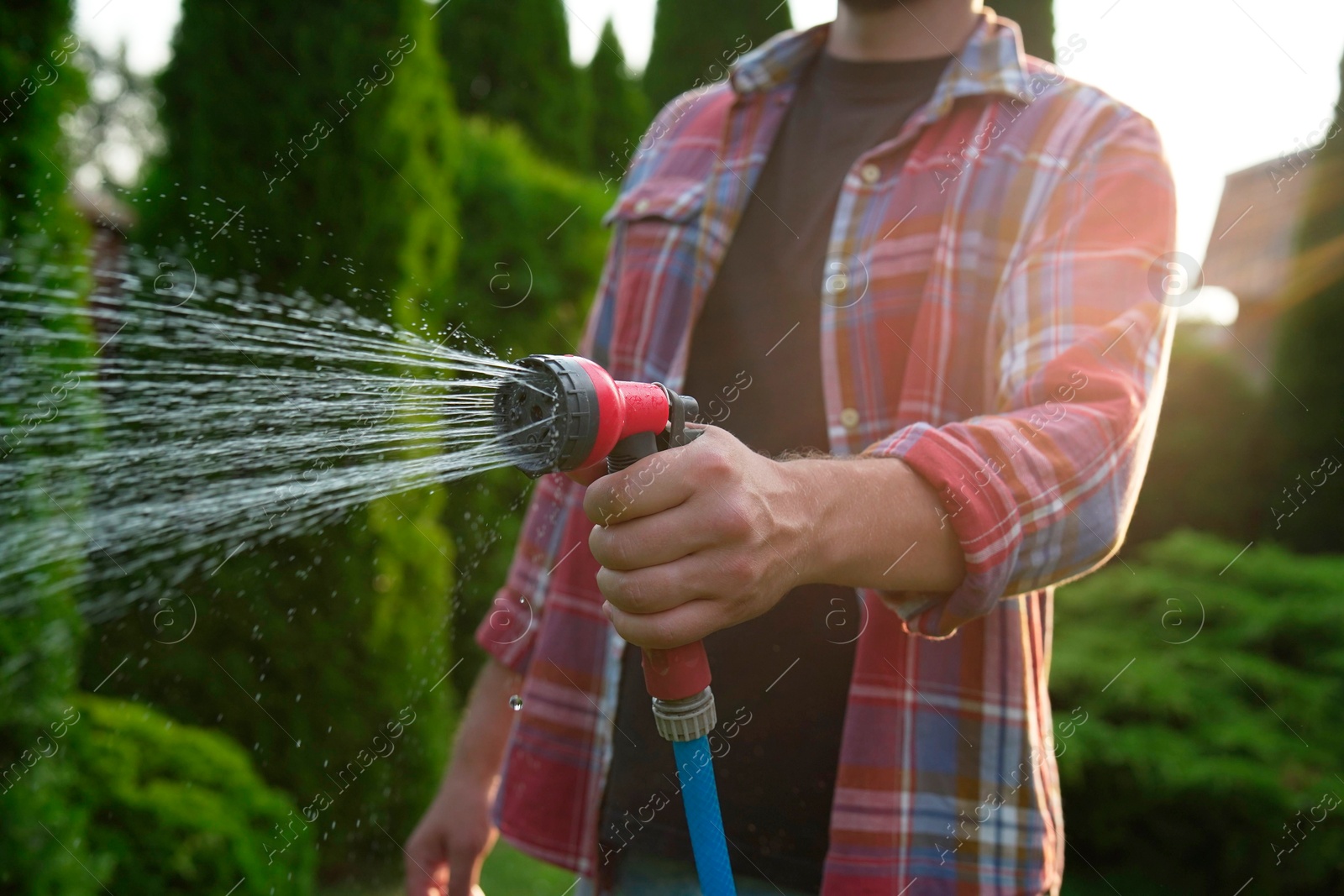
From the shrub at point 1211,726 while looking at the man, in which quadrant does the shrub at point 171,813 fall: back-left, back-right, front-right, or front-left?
front-right

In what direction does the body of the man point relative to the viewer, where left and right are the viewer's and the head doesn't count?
facing the viewer and to the left of the viewer

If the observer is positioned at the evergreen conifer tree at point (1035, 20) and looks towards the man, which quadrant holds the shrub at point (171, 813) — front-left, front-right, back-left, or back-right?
front-right

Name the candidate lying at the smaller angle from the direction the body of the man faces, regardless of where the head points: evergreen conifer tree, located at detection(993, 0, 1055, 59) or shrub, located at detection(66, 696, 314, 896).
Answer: the shrub

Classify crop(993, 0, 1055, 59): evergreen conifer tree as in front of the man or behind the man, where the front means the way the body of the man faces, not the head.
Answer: behind

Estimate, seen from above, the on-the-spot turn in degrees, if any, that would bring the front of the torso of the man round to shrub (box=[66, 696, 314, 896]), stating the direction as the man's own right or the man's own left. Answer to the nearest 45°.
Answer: approximately 90° to the man's own right
